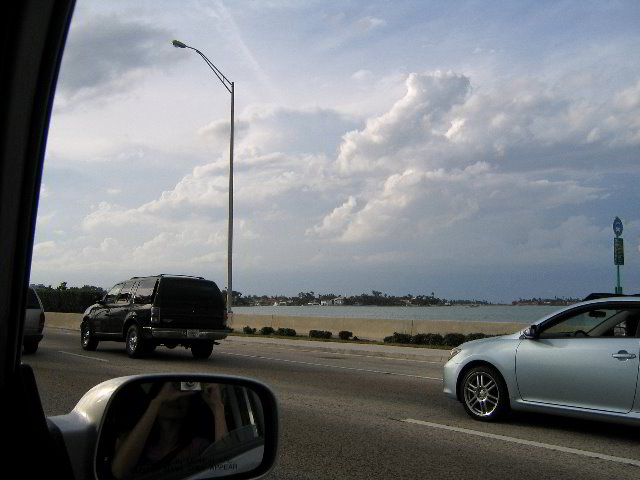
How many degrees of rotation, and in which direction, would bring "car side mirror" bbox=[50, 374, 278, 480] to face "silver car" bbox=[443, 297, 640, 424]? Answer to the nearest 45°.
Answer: approximately 135° to its left

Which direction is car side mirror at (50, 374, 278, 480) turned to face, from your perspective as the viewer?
facing the viewer

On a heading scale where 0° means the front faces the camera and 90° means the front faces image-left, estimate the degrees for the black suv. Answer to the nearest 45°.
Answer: approximately 135°

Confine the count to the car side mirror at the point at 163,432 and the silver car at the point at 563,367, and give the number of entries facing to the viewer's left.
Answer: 1

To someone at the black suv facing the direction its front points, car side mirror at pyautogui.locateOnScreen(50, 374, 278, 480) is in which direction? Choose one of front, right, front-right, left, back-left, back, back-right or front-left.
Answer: back-left

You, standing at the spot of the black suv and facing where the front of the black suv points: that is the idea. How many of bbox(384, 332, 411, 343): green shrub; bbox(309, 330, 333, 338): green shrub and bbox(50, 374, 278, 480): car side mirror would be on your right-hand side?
2

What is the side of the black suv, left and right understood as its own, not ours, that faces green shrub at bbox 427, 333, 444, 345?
right

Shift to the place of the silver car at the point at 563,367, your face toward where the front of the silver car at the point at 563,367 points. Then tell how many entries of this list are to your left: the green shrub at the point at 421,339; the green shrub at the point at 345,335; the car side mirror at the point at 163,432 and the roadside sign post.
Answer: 1

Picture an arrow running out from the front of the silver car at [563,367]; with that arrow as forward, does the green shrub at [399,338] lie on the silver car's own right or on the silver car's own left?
on the silver car's own right

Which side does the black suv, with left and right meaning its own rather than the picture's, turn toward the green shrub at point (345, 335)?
right

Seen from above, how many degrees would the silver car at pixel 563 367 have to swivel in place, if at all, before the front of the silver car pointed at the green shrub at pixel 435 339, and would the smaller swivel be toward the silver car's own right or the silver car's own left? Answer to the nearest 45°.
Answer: approximately 90° to the silver car's own right

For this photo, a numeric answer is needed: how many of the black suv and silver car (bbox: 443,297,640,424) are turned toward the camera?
0

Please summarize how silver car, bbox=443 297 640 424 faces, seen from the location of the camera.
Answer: facing to the left of the viewer

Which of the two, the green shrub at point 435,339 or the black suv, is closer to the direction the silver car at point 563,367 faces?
the black suv
